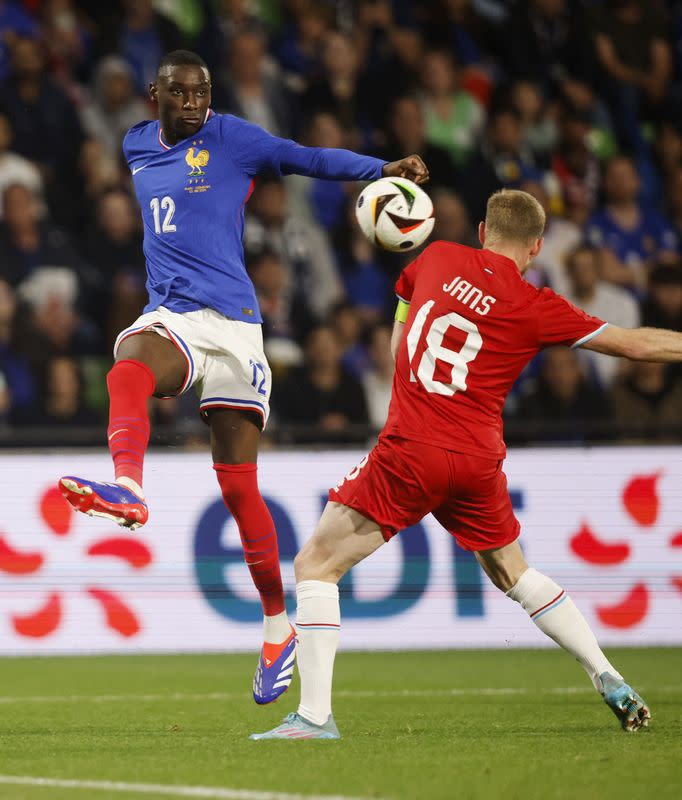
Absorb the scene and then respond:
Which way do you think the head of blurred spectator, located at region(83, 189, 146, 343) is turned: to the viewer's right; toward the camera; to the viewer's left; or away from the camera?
toward the camera

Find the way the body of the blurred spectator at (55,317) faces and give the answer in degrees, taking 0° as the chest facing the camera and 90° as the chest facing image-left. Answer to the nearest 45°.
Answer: approximately 0°

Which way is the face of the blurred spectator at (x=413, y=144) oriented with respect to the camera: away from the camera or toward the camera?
toward the camera

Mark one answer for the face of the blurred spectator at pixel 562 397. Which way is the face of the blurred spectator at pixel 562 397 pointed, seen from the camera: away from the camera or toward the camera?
toward the camera

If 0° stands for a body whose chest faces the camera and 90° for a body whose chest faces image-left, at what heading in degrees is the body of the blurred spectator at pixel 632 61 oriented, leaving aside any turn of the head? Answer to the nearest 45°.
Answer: approximately 0°

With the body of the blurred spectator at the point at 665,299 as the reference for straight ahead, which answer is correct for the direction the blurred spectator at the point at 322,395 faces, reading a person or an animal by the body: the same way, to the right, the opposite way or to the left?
the same way

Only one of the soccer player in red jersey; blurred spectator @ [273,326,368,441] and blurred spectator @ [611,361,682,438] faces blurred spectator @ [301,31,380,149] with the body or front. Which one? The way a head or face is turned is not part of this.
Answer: the soccer player in red jersey

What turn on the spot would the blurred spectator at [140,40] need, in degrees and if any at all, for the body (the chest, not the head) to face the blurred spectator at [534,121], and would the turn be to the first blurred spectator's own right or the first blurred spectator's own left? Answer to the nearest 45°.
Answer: approximately 90° to the first blurred spectator's own left

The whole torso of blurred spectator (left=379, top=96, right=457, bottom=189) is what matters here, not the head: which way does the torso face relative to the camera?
toward the camera

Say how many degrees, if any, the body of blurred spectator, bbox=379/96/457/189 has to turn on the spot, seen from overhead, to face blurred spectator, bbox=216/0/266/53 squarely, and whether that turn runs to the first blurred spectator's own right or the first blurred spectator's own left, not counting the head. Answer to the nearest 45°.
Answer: approximately 90° to the first blurred spectator's own right

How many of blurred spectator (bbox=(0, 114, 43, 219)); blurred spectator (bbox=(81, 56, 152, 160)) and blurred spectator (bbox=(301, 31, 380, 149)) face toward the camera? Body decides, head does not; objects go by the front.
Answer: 3

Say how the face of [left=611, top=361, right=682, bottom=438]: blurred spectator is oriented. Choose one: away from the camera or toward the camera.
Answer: toward the camera

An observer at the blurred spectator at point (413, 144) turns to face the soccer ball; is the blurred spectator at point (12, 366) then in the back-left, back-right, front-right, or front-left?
front-right

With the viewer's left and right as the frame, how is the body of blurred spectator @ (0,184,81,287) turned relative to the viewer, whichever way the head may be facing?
facing the viewer

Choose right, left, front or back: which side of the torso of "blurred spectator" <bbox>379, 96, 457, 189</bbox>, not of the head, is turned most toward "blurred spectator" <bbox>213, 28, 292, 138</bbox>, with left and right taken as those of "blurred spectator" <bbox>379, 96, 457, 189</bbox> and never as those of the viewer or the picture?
right

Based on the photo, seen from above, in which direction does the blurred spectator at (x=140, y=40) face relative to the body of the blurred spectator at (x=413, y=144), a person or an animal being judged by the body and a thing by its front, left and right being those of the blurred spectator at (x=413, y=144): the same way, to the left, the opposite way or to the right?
the same way

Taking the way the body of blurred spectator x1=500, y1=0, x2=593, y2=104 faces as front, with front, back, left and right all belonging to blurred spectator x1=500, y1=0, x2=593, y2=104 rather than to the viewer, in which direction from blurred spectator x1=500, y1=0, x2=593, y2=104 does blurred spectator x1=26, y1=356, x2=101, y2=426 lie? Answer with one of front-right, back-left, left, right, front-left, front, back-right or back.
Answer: front-right
